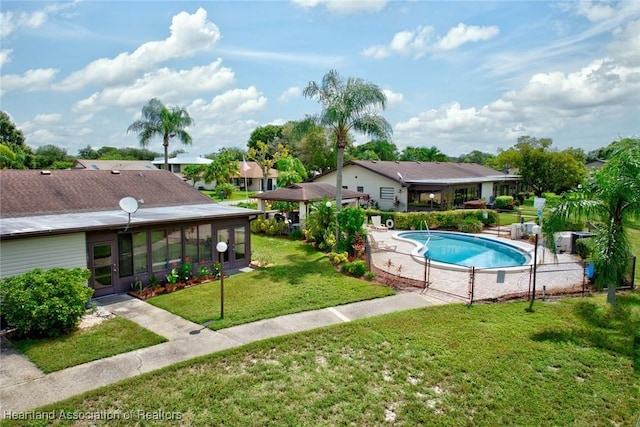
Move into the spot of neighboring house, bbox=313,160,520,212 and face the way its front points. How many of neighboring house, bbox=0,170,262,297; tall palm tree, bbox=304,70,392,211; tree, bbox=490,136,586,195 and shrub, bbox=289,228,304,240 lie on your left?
1

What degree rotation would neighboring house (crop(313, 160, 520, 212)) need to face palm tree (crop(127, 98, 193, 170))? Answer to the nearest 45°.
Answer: approximately 135° to its right

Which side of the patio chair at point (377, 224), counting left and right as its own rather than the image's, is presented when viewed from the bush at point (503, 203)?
left

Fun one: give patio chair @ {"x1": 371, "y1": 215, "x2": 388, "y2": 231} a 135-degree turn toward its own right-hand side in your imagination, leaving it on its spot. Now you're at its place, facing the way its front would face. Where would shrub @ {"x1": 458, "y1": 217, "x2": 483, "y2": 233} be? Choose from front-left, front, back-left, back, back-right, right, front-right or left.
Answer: back

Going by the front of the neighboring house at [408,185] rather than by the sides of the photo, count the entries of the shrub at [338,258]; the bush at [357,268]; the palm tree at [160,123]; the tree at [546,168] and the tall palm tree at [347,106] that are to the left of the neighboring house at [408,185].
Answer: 1

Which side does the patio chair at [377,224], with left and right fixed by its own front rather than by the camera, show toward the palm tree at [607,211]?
front

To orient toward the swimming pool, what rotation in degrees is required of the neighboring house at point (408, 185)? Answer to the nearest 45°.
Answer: approximately 45° to its right

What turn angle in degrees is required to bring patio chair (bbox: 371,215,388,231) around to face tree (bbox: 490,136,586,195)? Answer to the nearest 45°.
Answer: approximately 90° to its left

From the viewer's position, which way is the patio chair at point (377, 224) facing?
facing the viewer and to the right of the viewer

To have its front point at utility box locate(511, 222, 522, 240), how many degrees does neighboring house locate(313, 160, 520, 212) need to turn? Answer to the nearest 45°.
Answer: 0° — it already faces it

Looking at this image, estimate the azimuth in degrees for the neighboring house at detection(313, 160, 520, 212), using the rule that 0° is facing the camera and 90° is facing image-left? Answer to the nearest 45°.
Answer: approximately 315°

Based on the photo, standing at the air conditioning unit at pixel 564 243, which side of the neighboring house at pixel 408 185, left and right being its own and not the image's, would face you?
front

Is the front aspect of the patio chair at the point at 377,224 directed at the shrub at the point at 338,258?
no

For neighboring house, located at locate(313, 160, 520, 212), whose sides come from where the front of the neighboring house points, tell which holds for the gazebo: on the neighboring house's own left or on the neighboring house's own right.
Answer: on the neighboring house's own right

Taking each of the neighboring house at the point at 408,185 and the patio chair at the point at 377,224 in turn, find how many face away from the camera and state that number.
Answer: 0
